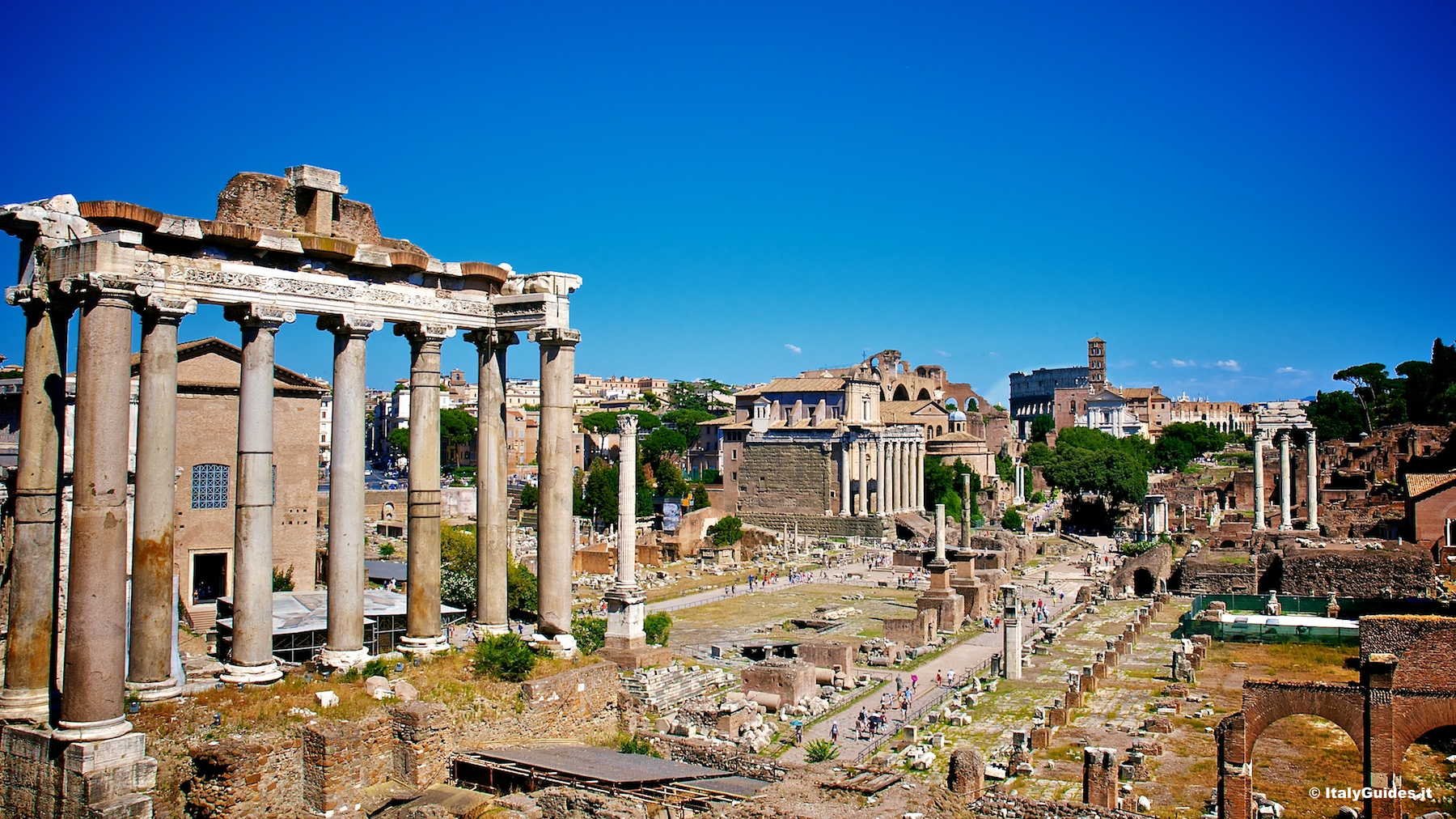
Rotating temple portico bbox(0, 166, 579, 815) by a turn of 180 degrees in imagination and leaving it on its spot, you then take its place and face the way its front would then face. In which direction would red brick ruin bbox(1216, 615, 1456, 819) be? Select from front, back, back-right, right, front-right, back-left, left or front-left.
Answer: front-left

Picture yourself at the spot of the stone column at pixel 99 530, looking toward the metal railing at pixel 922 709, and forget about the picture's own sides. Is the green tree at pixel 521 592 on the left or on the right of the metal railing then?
left

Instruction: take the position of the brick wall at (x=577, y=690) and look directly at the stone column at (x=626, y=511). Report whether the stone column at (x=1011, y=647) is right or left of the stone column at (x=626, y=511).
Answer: right

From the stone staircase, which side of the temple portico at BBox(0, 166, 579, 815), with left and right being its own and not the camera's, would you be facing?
right

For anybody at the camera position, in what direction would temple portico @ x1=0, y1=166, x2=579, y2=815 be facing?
facing away from the viewer and to the left of the viewer

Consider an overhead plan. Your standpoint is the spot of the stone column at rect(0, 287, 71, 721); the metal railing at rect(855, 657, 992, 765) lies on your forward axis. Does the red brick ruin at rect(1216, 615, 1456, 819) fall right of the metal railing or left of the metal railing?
right

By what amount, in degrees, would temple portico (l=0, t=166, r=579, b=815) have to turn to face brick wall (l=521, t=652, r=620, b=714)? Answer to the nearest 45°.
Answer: approximately 135° to its right

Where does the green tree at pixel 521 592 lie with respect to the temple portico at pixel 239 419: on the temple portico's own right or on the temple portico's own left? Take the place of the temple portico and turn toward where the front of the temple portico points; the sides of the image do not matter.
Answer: on the temple portico's own right

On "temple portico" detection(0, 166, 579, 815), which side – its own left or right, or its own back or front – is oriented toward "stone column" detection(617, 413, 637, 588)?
right

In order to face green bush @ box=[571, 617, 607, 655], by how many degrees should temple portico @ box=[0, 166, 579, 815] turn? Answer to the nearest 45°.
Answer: approximately 90° to its right

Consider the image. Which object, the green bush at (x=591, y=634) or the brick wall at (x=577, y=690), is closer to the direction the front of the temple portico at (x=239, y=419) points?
the green bush

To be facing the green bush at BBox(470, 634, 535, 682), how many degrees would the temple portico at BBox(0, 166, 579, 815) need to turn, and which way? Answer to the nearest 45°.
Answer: approximately 135° to its right

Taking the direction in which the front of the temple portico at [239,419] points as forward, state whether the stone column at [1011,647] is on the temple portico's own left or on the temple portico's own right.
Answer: on the temple portico's own right
